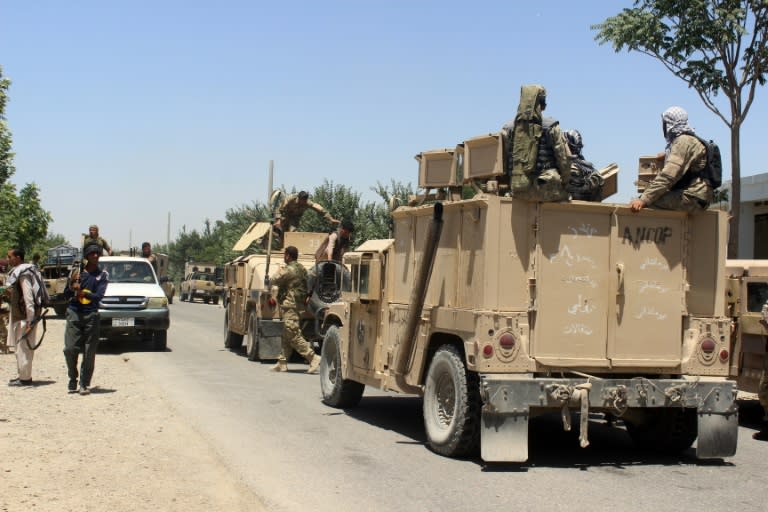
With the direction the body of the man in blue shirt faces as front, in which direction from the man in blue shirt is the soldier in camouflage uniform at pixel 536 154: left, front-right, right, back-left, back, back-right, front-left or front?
front-left

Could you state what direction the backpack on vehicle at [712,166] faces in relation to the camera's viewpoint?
facing to the right of the viewer

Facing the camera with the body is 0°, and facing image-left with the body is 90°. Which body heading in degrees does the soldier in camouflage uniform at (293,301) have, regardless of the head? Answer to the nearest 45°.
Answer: approximately 90°

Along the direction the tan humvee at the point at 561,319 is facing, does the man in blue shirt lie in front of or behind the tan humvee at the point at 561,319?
in front

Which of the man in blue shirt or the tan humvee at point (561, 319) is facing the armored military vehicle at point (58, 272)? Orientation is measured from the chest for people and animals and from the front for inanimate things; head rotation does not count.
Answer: the tan humvee

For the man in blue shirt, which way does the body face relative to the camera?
toward the camera

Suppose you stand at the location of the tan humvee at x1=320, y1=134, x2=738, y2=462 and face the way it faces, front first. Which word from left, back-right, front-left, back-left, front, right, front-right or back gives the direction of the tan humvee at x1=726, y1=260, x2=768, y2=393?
right

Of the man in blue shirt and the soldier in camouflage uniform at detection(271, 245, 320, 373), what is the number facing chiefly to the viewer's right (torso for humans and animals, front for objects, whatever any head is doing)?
0

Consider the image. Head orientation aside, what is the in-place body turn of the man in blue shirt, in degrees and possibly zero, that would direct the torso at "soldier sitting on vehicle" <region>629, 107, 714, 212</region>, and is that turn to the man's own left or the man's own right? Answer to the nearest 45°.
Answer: approximately 45° to the man's own left
